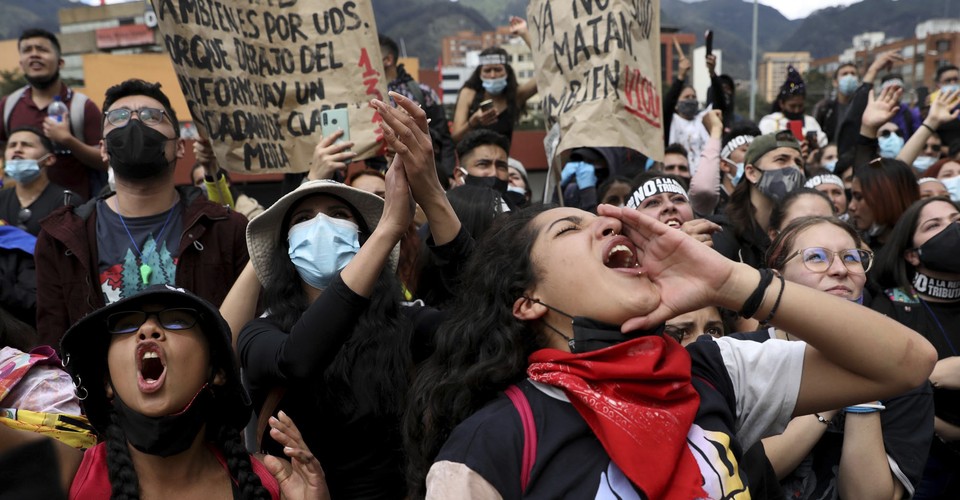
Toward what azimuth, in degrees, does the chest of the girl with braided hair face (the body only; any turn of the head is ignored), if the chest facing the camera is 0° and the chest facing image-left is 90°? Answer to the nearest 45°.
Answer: approximately 0°

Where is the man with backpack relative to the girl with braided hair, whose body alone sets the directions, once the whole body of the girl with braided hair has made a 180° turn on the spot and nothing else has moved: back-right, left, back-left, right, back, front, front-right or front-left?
front
